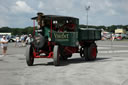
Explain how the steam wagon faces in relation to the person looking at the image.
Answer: facing the viewer and to the left of the viewer
